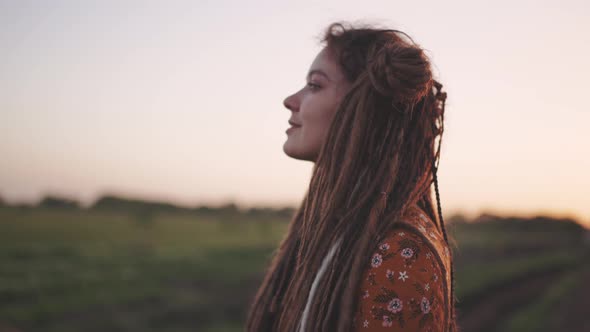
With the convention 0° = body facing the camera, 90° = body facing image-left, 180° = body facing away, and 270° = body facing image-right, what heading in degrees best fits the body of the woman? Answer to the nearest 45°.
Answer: approximately 90°

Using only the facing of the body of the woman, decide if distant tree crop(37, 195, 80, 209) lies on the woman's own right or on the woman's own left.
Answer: on the woman's own right
